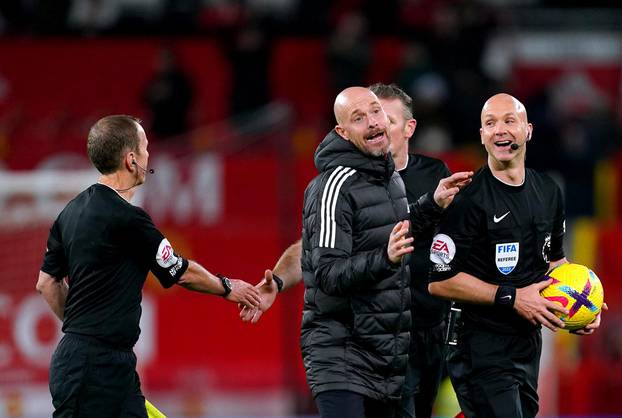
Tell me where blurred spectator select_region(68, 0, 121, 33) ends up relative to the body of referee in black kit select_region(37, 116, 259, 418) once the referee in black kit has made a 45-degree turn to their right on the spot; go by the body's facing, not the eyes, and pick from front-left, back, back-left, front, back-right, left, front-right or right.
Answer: left

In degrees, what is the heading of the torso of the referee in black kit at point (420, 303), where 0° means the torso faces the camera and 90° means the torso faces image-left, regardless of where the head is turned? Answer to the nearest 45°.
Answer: approximately 45°

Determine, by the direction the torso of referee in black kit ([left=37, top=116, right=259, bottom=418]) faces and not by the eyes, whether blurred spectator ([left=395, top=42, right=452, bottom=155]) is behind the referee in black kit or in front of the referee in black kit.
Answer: in front

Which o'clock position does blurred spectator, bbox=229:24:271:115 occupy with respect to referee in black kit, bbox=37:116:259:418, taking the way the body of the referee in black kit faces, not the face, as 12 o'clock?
The blurred spectator is roughly at 11 o'clock from the referee in black kit.

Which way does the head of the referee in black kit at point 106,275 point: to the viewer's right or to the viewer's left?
to the viewer's right

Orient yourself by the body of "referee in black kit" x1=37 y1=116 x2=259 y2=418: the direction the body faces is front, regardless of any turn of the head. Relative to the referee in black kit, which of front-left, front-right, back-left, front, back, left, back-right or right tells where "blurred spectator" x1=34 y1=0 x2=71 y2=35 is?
front-left

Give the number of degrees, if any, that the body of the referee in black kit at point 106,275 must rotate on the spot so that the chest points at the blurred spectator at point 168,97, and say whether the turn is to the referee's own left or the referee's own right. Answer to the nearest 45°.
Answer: approximately 45° to the referee's own left

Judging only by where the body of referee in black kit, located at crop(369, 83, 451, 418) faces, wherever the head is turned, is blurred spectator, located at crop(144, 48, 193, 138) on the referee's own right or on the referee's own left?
on the referee's own right

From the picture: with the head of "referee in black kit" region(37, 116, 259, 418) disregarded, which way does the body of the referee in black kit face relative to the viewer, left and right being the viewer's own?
facing away from the viewer and to the right of the viewer

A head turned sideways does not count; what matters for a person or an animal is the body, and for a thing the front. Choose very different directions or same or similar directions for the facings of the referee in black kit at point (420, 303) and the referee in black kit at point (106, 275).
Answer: very different directions
